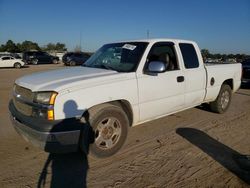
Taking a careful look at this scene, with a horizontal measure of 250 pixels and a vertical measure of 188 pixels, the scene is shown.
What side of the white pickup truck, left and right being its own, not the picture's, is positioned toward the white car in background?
right

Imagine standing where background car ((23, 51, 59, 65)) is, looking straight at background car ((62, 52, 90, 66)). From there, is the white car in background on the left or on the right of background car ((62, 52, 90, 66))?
right

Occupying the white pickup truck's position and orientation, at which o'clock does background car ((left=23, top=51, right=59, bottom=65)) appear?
The background car is roughly at 4 o'clock from the white pickup truck.

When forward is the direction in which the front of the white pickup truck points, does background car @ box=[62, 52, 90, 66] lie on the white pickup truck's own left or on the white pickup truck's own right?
on the white pickup truck's own right

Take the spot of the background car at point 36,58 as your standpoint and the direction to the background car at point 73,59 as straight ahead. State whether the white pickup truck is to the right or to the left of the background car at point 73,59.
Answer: right
